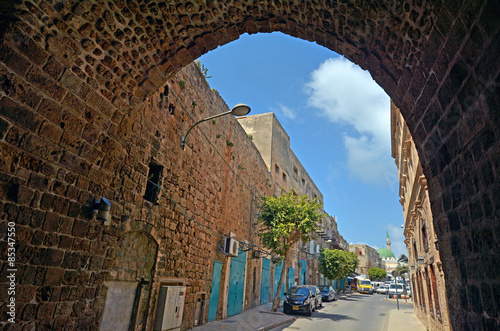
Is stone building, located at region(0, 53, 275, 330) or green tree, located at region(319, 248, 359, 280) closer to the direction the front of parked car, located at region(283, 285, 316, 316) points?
the stone building

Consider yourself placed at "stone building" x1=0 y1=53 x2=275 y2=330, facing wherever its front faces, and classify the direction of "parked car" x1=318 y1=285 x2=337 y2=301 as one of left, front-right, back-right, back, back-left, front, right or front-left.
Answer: left

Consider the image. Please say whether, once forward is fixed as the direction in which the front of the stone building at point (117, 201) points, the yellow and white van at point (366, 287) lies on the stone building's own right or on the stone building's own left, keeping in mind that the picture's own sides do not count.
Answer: on the stone building's own left

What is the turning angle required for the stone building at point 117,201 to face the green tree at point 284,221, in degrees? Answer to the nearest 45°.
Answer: approximately 90° to its left

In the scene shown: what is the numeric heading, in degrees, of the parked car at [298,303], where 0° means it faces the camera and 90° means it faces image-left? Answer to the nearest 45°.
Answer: approximately 0°

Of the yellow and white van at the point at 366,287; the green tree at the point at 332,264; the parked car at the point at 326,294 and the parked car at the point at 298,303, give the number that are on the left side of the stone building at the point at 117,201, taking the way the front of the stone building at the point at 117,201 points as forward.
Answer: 4

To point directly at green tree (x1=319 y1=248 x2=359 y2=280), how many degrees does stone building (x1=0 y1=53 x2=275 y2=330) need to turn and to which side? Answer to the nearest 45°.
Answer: approximately 90° to its left

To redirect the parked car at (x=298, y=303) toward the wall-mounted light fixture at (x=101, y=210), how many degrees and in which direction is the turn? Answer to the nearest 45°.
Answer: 0° — it already faces it

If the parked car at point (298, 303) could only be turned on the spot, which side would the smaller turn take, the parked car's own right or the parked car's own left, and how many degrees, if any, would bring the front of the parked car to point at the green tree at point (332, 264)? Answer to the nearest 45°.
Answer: approximately 180°

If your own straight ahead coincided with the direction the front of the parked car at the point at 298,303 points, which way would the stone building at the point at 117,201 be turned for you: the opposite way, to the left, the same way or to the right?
to the left
